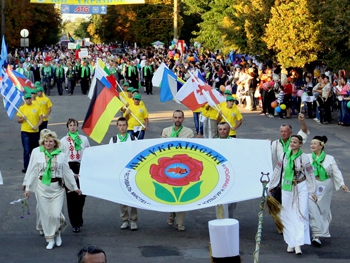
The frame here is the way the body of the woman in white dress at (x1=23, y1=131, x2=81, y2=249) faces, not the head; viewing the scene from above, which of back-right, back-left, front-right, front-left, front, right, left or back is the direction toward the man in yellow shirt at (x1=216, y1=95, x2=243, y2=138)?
back-left

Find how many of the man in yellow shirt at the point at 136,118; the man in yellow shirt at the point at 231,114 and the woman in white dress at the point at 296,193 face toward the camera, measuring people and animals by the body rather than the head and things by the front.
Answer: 3

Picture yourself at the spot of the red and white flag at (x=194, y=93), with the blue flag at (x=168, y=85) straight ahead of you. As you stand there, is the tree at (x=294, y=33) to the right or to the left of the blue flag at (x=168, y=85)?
right

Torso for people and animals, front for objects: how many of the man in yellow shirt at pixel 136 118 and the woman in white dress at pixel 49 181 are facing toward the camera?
2

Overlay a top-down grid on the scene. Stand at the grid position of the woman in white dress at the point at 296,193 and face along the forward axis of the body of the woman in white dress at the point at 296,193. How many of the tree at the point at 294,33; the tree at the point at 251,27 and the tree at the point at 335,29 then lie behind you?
3

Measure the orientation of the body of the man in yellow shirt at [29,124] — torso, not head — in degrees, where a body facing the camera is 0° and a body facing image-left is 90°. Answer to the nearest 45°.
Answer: approximately 0°

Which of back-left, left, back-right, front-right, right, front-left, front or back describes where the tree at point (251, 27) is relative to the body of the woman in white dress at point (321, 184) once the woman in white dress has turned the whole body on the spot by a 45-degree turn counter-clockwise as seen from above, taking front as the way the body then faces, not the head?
back

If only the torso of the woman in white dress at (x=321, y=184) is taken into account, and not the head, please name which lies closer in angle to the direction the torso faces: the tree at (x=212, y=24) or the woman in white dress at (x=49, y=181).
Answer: the woman in white dress
